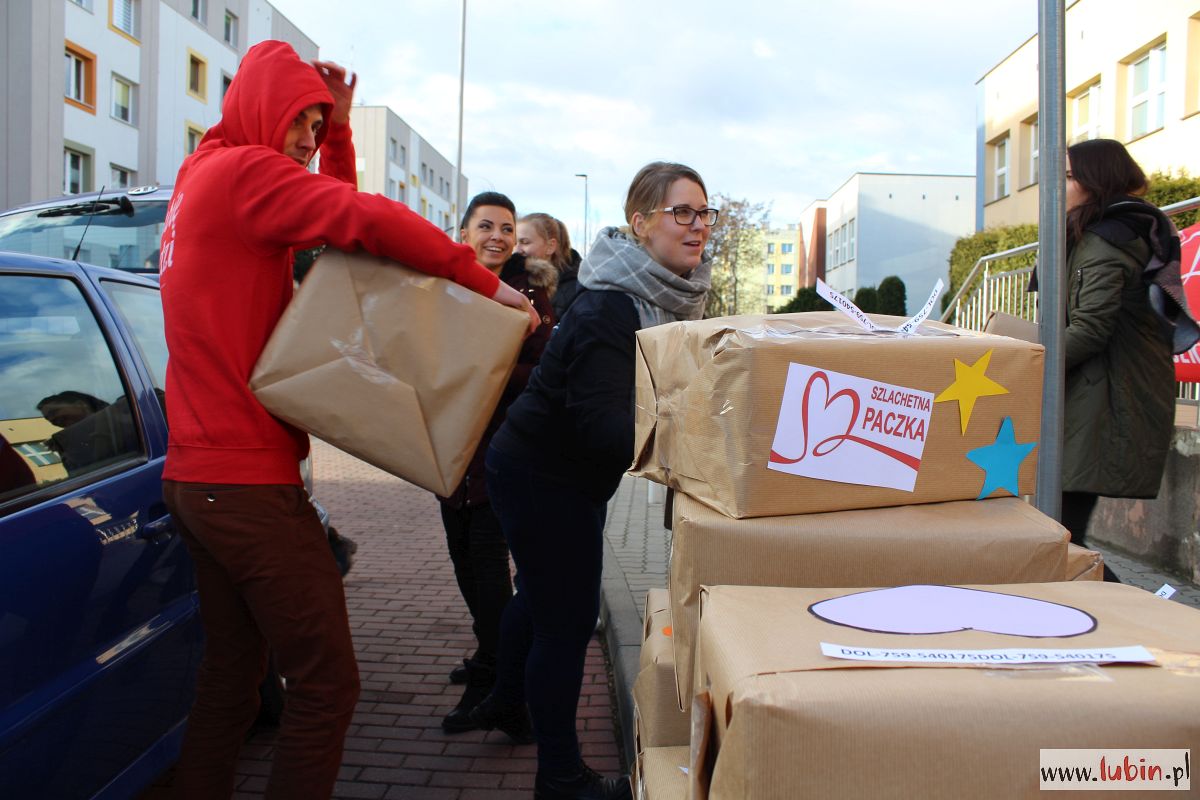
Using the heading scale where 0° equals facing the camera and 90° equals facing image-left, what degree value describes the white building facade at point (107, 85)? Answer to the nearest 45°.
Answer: approximately 315°

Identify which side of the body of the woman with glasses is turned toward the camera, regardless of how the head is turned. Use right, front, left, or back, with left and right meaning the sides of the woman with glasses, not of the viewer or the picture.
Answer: right

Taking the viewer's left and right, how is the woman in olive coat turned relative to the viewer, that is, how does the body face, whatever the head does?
facing to the left of the viewer

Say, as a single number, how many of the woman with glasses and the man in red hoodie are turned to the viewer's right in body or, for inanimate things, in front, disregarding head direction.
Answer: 2

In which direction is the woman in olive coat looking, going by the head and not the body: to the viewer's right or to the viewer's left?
to the viewer's left

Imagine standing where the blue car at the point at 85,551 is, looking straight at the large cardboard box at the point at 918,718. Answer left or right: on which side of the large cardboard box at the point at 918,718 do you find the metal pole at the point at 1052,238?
left

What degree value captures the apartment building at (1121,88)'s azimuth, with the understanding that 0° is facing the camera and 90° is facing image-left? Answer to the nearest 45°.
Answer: approximately 45°

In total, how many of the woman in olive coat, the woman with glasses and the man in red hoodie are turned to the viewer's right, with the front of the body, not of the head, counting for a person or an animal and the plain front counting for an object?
2

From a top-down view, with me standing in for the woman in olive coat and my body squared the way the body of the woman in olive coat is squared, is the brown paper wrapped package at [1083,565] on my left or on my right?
on my left

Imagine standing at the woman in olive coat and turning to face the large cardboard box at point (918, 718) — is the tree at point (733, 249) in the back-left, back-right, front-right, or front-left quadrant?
back-right

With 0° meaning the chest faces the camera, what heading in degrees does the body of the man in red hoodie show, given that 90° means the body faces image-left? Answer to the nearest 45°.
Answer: approximately 270°

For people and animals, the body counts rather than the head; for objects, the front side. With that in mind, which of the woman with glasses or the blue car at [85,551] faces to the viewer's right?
the woman with glasses
